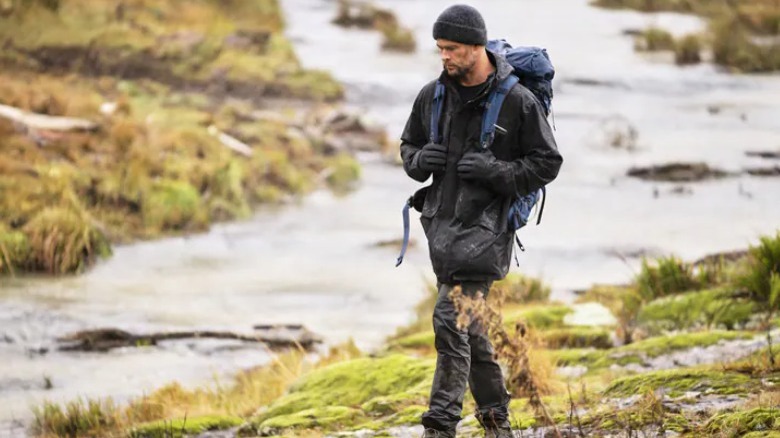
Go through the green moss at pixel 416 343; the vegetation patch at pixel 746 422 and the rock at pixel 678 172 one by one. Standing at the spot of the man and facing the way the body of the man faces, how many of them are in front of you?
0

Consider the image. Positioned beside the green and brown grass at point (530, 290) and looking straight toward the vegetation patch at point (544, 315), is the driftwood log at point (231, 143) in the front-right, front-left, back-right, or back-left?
back-right

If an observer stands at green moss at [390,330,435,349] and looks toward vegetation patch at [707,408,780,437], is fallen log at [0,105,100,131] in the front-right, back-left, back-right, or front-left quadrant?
back-left

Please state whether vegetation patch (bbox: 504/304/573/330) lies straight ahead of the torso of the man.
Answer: no

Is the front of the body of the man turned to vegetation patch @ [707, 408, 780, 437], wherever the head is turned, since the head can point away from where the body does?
no

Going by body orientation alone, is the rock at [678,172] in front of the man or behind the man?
behind

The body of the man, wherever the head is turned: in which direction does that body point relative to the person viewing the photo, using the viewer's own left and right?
facing the viewer and to the left of the viewer

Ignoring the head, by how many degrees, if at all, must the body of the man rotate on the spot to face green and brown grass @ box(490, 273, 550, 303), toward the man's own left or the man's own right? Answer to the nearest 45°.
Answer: approximately 135° to the man's own right

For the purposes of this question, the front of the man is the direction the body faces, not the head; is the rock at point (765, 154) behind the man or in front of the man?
behind

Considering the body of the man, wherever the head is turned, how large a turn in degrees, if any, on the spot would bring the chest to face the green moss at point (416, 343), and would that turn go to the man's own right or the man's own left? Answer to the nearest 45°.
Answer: approximately 135° to the man's own right

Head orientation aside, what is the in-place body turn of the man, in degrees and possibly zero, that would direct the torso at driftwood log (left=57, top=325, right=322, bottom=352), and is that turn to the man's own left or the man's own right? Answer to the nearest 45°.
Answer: approximately 90° to the man's own right
